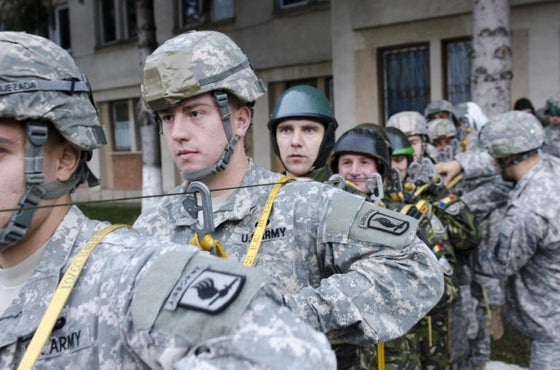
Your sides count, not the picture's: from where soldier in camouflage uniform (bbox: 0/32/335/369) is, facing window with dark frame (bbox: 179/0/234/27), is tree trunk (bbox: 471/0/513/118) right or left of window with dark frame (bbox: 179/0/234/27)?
right

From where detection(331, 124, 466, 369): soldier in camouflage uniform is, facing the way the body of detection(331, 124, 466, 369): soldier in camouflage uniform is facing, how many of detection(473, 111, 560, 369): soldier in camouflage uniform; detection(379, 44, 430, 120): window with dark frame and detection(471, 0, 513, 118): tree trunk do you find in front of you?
0

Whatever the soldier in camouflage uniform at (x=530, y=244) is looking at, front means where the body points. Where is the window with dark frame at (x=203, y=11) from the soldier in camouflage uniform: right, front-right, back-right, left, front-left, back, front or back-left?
front

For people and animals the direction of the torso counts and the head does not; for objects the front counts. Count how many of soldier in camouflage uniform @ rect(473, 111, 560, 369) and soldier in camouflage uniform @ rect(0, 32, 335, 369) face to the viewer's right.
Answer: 0

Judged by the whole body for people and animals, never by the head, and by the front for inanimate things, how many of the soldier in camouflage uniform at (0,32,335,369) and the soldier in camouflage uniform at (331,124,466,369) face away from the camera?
0

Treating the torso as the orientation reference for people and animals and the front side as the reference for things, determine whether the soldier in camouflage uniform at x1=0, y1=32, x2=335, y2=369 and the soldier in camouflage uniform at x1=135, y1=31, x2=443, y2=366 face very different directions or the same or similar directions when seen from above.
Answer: same or similar directions

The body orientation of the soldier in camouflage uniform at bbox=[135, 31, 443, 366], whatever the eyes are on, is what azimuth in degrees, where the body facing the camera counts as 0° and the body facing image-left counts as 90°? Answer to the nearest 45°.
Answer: approximately 45°

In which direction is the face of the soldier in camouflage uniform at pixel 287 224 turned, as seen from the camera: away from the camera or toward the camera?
toward the camera
